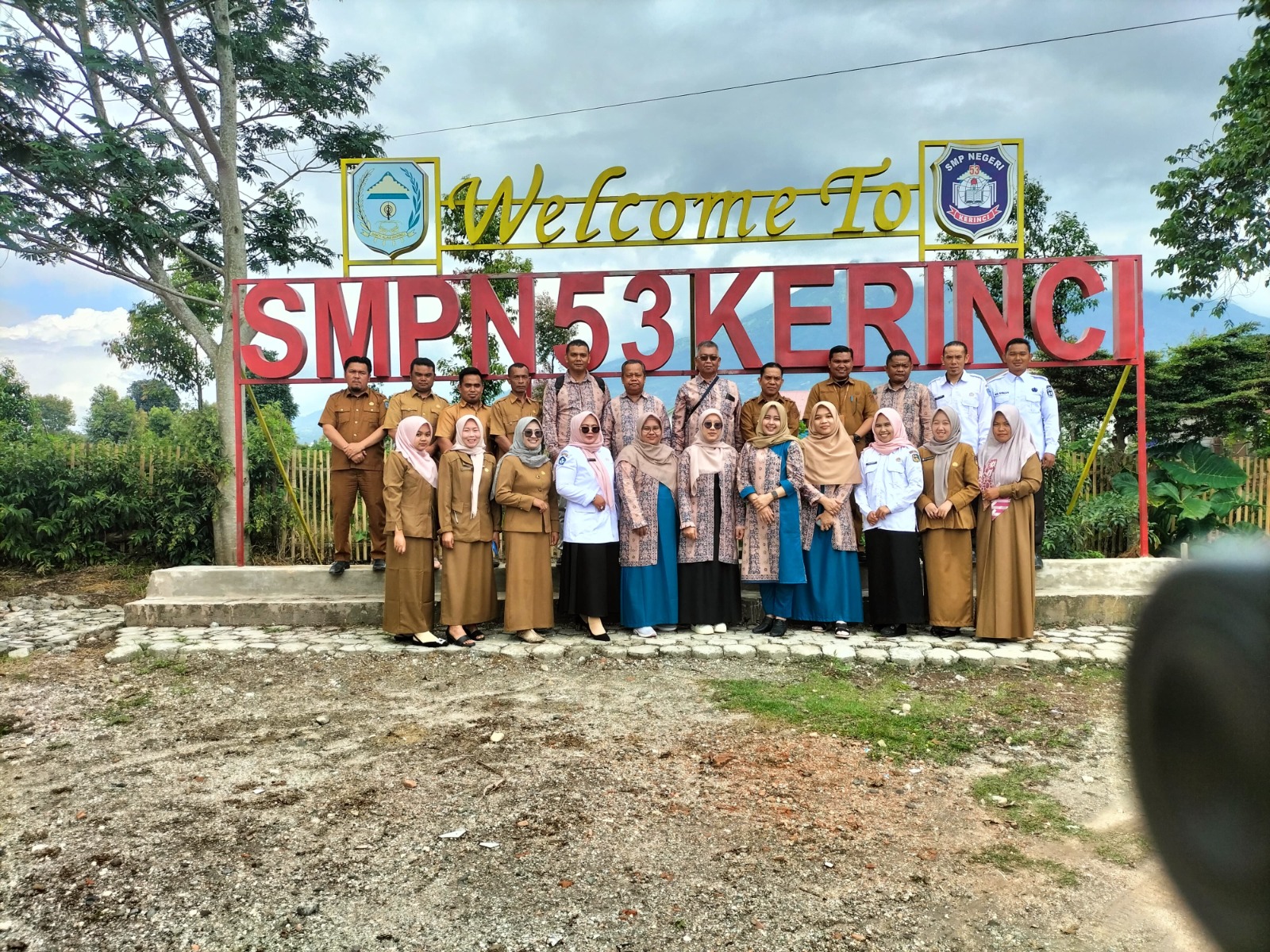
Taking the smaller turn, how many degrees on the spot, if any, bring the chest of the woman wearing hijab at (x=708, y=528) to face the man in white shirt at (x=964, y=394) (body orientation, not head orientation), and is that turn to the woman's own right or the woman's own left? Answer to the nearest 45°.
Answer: approximately 90° to the woman's own left

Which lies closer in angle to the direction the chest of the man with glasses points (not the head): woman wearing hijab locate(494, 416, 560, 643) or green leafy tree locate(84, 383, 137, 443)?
the woman wearing hijab

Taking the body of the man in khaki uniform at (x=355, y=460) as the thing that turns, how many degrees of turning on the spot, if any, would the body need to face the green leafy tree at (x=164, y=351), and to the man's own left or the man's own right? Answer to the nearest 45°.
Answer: approximately 180°

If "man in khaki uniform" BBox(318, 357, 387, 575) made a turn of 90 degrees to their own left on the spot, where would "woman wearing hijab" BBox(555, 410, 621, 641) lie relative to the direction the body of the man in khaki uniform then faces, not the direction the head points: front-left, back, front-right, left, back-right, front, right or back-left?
front-right

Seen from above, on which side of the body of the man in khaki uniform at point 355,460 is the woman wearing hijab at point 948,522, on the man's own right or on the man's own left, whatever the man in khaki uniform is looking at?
on the man's own left

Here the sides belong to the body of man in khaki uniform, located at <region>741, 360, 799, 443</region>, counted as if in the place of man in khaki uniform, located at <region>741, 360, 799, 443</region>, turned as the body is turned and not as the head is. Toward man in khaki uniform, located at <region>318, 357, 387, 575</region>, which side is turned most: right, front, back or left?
right

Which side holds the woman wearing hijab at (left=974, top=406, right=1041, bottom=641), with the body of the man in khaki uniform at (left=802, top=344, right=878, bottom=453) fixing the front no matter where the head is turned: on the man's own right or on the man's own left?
on the man's own left
